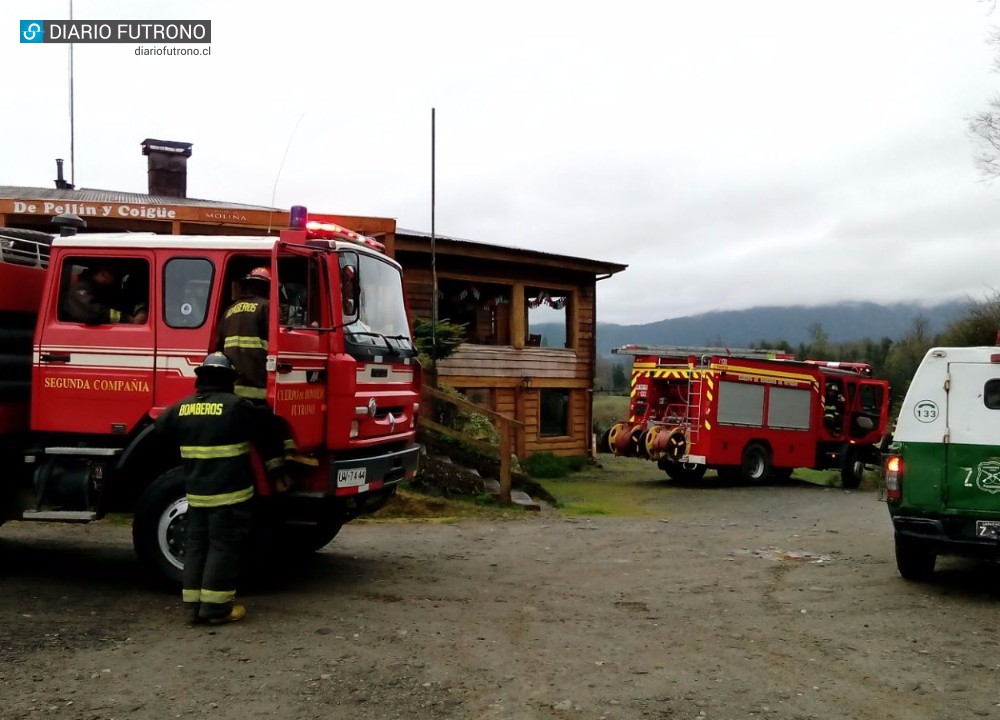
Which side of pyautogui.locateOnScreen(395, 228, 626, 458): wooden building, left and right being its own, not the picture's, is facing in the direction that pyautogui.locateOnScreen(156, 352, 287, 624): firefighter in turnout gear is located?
front

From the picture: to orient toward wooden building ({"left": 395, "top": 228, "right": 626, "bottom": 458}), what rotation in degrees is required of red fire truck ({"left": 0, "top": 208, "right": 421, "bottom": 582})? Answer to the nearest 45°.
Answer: approximately 90° to its left

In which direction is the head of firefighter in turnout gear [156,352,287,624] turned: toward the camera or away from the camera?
away from the camera

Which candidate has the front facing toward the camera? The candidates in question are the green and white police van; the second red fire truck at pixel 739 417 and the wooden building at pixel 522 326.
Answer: the wooden building

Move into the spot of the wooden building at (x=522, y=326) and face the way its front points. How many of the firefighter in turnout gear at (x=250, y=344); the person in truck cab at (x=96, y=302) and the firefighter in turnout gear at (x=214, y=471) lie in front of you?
3

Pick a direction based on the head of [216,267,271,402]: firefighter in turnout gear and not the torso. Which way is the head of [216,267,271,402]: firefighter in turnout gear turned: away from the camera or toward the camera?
away from the camera

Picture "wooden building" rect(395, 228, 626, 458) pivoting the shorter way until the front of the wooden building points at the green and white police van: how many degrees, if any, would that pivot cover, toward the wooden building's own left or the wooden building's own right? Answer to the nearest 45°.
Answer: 0° — it already faces it

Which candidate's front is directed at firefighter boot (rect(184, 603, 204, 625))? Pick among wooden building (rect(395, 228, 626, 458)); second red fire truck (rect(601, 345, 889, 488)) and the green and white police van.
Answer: the wooden building

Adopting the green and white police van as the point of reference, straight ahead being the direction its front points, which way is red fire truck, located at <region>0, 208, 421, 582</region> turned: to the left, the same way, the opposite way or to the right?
to the right

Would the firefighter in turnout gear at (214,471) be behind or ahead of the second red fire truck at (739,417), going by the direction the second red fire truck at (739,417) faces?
behind

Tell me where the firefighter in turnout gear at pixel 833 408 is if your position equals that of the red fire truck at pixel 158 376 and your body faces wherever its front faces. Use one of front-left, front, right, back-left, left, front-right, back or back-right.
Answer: left

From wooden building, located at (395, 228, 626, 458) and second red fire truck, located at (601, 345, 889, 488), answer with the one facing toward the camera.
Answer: the wooden building

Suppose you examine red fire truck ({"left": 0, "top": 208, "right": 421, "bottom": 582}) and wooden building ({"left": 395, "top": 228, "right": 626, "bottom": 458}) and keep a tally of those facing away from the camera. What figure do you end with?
0

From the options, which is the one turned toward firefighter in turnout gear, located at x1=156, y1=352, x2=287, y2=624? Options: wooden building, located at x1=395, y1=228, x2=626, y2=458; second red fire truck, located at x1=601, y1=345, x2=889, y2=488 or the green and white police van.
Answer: the wooden building

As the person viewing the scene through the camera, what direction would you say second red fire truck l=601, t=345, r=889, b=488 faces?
facing away from the viewer and to the right of the viewer

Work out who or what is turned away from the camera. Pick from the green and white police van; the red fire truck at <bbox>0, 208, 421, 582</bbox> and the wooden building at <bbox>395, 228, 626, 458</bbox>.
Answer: the green and white police van

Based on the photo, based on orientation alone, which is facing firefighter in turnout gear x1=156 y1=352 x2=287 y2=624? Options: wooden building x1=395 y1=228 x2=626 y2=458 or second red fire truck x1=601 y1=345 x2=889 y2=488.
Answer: the wooden building

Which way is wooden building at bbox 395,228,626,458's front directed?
toward the camera

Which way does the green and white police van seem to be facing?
away from the camera

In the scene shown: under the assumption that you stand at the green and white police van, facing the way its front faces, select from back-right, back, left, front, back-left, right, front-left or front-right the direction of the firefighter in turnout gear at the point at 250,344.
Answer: back-left
